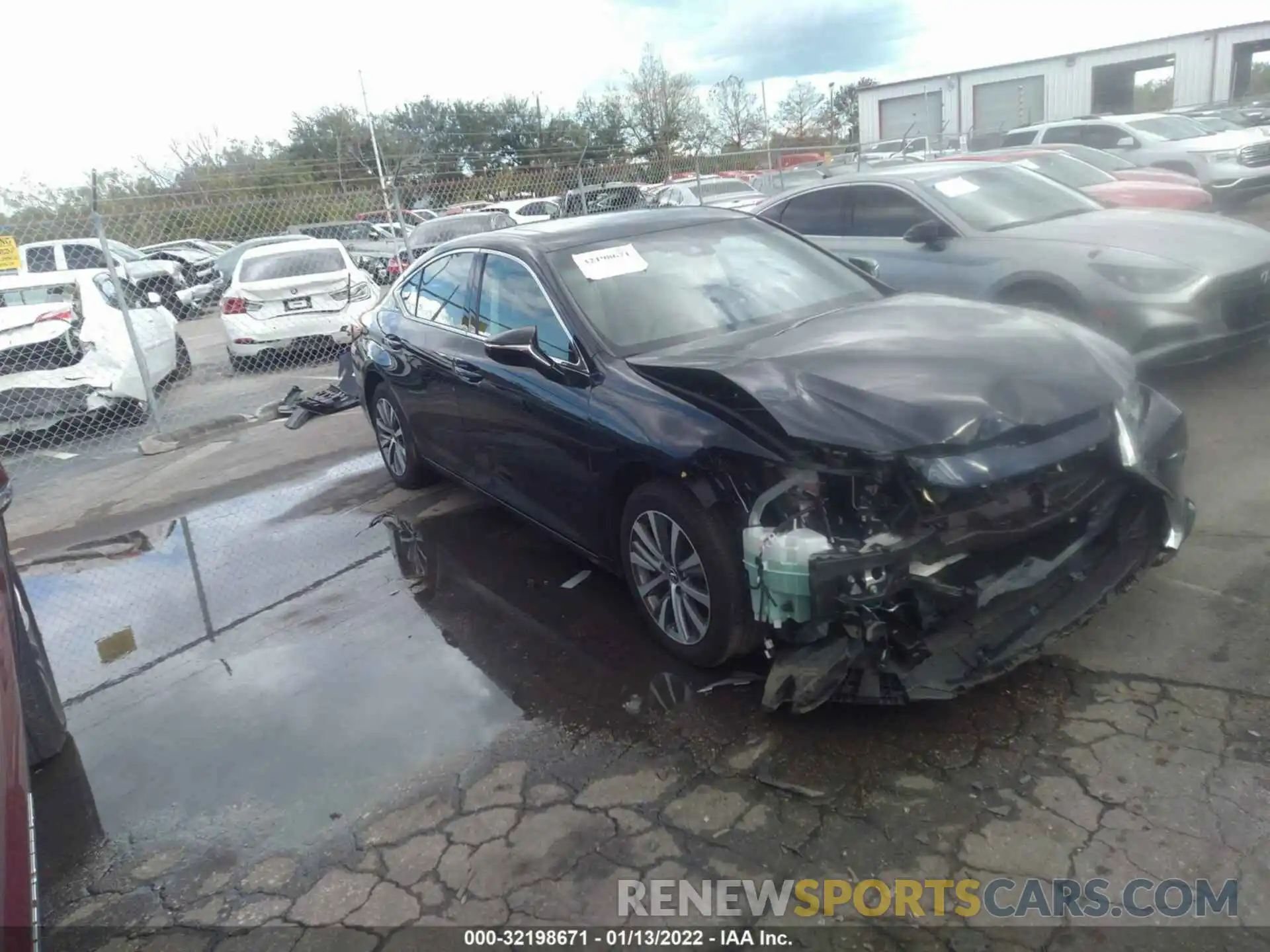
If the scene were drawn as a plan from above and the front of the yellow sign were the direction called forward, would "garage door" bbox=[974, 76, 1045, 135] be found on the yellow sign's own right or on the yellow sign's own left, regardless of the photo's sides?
on the yellow sign's own left

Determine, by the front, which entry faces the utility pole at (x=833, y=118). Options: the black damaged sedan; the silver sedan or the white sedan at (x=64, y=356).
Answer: the white sedan

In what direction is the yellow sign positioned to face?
toward the camera

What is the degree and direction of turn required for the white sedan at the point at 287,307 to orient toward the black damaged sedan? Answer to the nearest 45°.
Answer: approximately 180°

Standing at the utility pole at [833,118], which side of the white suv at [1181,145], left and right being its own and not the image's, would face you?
back

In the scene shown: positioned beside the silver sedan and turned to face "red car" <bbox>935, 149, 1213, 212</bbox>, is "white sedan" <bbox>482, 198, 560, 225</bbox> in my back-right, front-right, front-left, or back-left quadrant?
front-left

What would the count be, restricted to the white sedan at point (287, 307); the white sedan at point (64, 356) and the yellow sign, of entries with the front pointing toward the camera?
1

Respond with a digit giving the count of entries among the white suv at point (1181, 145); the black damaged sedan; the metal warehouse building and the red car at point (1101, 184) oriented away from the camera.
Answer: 0

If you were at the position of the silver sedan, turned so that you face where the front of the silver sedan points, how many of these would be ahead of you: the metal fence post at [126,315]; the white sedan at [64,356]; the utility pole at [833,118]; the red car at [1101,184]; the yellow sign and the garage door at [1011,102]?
0

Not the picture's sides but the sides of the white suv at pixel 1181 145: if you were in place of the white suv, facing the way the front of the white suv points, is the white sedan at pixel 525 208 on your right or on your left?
on your right

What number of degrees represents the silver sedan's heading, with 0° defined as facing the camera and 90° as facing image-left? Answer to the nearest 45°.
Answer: approximately 315°

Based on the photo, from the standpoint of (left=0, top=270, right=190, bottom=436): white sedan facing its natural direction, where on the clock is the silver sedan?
The silver sedan is roughly at 3 o'clock from the white sedan.

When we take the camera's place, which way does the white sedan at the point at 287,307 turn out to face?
facing away from the viewer

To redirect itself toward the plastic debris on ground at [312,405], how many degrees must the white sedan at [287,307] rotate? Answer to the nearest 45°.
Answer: approximately 180°

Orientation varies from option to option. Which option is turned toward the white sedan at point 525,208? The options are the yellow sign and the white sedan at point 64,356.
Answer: the white sedan at point 64,356

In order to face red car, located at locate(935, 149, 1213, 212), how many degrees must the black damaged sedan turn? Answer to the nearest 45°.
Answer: approximately 90° to its left
